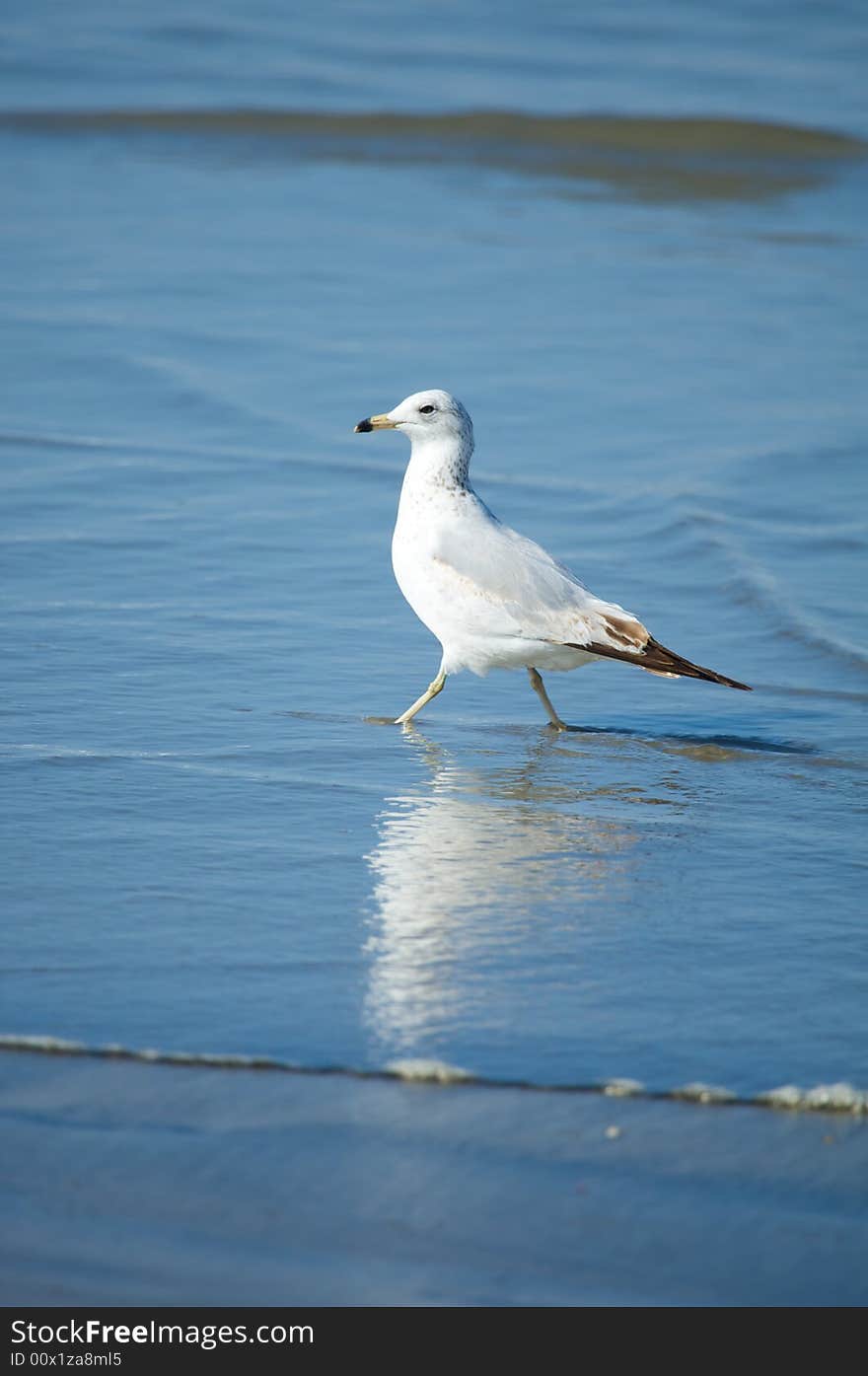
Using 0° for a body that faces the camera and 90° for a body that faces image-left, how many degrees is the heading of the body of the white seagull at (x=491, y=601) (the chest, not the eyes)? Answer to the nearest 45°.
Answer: approximately 90°
